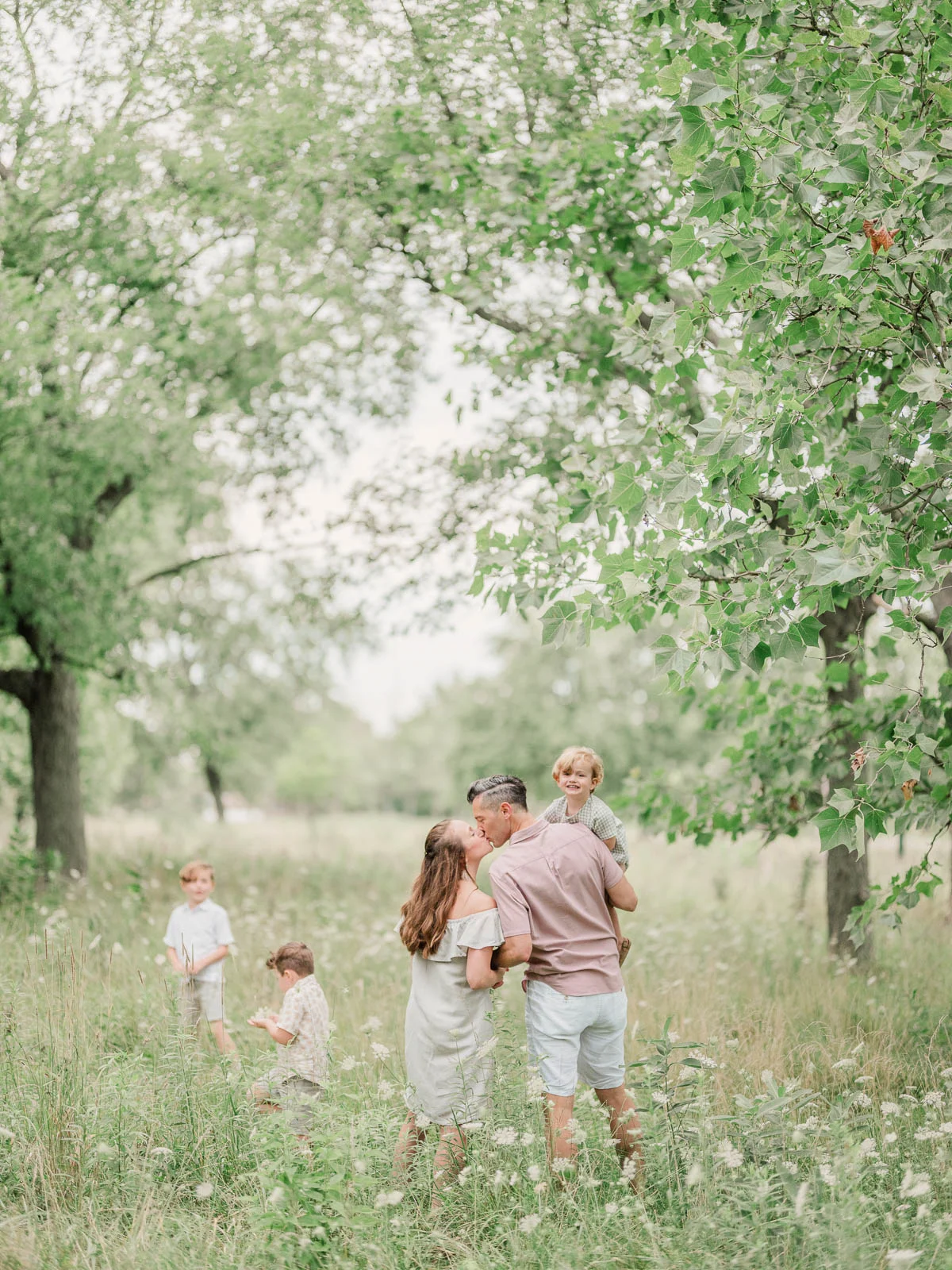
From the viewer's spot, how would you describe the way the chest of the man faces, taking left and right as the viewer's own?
facing away from the viewer

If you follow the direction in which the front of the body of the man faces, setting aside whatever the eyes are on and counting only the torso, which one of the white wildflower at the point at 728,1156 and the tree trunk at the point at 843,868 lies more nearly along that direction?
the tree trunk

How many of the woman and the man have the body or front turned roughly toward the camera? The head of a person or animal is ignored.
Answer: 0

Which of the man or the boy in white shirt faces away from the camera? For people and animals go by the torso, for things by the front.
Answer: the man

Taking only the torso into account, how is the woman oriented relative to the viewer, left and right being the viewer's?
facing away from the viewer and to the right of the viewer

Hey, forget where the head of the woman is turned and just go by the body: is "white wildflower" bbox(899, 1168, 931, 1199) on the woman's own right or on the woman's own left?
on the woman's own right

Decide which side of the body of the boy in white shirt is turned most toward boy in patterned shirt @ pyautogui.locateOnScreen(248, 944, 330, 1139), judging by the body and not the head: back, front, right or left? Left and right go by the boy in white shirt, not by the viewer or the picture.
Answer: front

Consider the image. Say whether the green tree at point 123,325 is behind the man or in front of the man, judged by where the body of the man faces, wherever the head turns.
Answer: in front

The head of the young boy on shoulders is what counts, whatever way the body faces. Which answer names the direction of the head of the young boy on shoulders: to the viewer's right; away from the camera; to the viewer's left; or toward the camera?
toward the camera

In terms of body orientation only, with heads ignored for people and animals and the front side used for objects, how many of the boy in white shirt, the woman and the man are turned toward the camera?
1

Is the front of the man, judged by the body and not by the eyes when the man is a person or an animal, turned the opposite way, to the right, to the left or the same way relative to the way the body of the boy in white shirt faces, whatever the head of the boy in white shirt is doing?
the opposite way

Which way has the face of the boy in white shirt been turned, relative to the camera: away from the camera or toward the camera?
toward the camera

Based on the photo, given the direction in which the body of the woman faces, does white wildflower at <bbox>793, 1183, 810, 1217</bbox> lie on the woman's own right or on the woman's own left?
on the woman's own right

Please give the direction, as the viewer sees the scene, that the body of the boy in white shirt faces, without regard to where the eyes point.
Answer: toward the camera

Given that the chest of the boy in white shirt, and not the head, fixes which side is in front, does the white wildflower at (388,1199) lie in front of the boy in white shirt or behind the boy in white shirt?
in front
